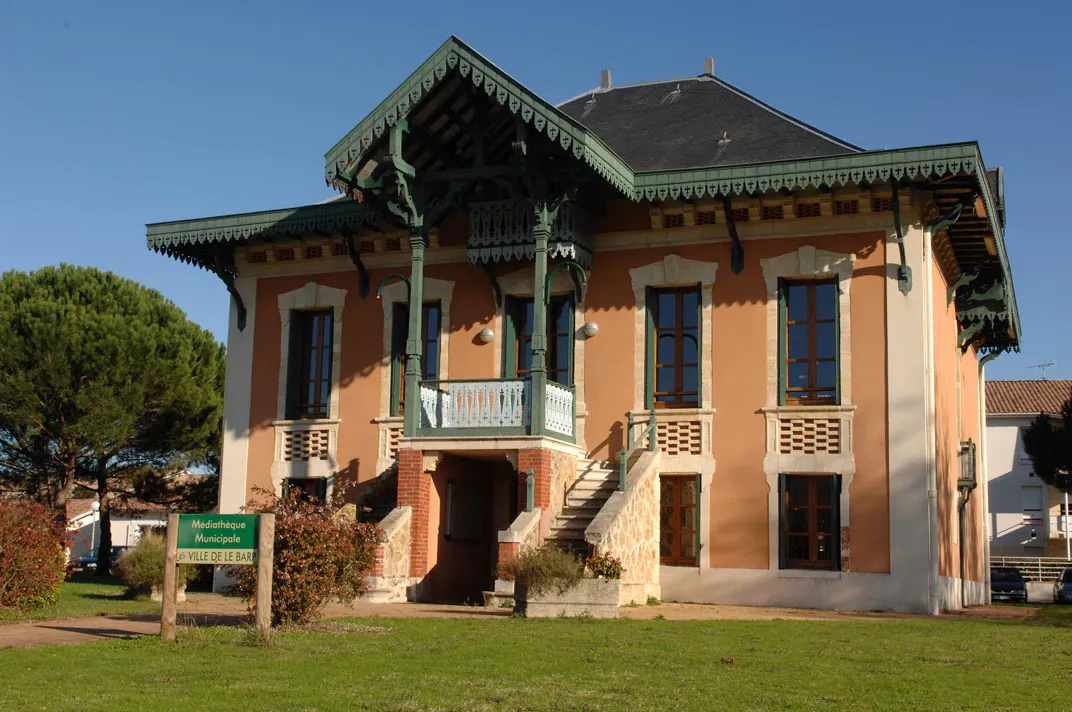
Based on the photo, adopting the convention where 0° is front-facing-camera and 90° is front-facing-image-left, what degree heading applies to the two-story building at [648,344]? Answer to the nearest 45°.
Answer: approximately 45°

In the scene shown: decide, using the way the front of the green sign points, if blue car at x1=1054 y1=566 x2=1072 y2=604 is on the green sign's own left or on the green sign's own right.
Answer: on the green sign's own left

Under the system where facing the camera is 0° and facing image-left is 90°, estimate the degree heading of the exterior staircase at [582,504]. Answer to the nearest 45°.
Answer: approximately 45°

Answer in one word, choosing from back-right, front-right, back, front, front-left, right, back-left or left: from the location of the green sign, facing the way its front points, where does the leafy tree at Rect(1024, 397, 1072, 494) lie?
back-left

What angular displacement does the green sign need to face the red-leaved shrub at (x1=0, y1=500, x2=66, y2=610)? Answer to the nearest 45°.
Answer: approximately 135° to its right

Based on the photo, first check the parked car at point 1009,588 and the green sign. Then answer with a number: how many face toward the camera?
2

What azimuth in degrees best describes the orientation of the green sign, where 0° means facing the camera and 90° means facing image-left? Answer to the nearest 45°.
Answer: approximately 0°

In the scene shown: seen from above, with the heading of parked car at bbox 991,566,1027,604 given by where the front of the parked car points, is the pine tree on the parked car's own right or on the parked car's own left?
on the parked car's own right

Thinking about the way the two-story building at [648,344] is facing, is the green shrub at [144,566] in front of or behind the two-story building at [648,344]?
in front

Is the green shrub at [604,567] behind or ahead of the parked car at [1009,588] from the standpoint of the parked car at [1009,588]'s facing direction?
ahead

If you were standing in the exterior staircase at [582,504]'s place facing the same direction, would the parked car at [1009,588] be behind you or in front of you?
behind

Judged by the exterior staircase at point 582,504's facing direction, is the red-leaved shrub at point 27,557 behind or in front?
in front
